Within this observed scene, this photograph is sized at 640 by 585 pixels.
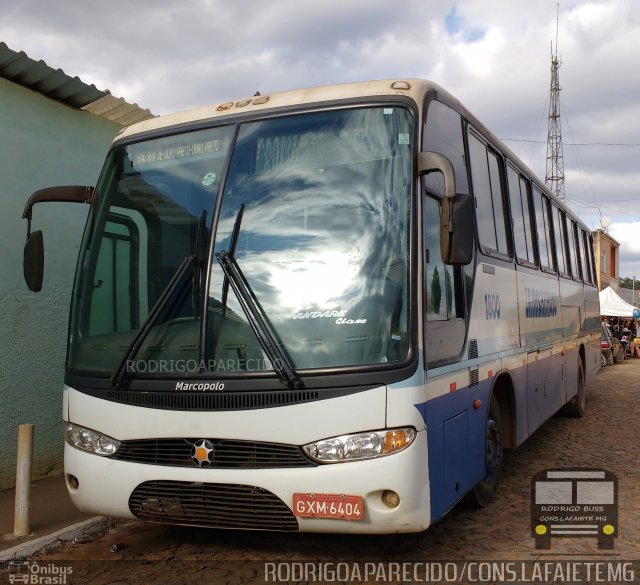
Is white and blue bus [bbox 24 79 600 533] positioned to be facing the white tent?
no

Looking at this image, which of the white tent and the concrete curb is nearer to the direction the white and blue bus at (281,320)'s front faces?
the concrete curb

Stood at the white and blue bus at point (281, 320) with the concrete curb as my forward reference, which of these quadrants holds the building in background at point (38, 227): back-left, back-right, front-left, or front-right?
front-right

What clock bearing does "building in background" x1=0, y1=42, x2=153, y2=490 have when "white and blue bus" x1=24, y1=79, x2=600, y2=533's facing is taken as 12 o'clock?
The building in background is roughly at 3 o'clock from the white and blue bus.

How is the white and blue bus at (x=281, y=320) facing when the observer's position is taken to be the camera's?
facing the viewer and to the left of the viewer

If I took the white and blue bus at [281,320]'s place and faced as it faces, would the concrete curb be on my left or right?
on my right
